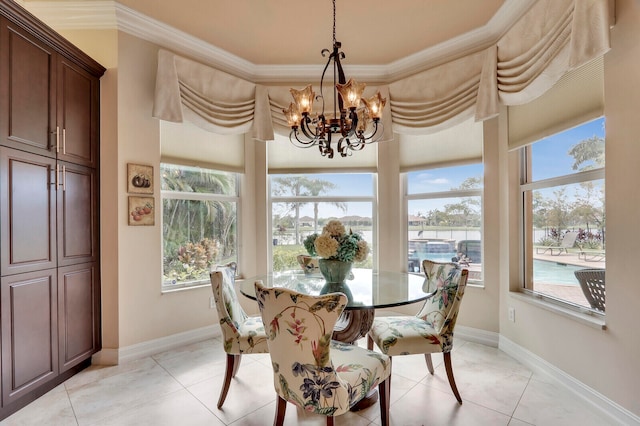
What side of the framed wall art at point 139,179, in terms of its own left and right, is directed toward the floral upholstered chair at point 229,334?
front

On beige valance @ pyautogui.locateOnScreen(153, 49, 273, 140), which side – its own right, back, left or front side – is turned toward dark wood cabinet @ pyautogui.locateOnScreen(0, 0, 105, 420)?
right

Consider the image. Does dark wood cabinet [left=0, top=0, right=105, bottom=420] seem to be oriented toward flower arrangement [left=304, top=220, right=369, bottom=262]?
yes

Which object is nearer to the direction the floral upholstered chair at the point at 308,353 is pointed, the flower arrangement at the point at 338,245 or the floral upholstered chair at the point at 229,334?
the flower arrangement

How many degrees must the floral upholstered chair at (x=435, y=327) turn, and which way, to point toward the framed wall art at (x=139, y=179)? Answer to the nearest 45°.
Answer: approximately 45° to its right

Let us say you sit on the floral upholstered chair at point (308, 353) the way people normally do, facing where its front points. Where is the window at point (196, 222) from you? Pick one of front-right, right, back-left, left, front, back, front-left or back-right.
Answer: left

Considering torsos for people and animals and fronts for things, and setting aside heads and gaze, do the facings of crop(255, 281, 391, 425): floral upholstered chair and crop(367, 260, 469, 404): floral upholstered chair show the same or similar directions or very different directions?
very different directions

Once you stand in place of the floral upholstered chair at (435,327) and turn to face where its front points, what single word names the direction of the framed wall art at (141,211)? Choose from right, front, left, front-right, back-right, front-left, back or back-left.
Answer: front-right

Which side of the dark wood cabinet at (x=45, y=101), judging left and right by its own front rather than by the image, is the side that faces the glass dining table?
front

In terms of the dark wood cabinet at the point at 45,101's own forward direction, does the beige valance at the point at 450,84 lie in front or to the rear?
in front

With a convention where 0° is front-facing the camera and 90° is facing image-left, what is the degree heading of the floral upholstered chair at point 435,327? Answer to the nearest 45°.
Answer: approximately 45°

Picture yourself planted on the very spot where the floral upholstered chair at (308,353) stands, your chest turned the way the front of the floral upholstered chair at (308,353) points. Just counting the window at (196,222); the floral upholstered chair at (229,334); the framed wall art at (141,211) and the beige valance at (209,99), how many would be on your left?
4

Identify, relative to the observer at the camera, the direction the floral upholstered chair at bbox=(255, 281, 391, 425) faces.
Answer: facing away from the viewer and to the right of the viewer

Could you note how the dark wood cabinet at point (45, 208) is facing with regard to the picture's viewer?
facing the viewer and to the right of the viewer
